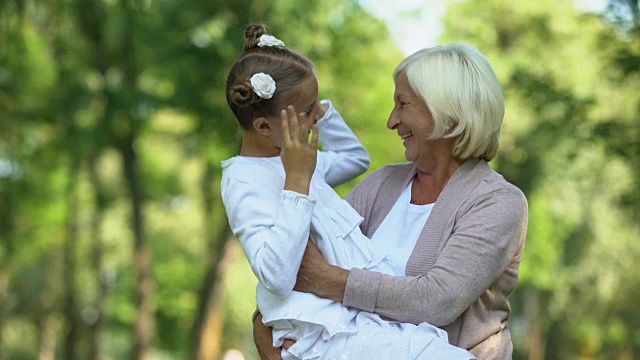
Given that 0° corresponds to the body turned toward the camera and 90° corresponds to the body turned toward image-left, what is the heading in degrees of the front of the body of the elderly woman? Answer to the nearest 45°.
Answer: approximately 45°

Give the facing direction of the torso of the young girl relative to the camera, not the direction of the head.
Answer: to the viewer's right

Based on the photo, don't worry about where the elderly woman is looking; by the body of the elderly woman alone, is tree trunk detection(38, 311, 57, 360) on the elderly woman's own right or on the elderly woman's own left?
on the elderly woman's own right

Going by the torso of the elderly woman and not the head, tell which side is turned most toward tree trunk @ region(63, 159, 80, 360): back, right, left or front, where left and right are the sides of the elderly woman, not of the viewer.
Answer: right

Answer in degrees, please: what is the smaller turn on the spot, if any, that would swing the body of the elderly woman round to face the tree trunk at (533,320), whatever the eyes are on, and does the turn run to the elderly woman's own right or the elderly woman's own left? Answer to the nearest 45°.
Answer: approximately 135° to the elderly woman's own right

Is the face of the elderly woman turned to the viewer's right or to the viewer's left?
to the viewer's left
